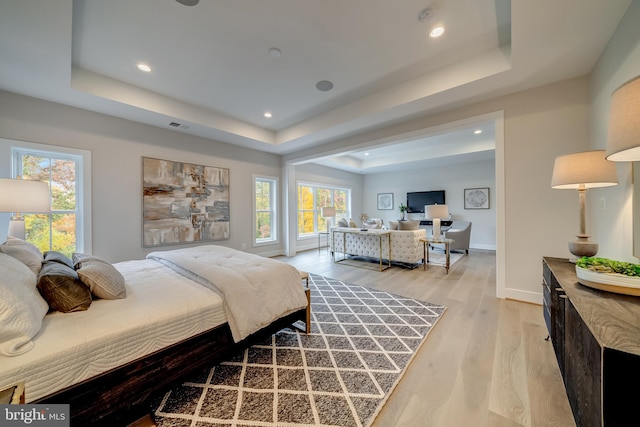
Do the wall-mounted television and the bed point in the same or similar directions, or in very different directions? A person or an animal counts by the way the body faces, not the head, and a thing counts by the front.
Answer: very different directions

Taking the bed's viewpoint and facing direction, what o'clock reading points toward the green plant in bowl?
The green plant in bowl is roughly at 3 o'clock from the bed.

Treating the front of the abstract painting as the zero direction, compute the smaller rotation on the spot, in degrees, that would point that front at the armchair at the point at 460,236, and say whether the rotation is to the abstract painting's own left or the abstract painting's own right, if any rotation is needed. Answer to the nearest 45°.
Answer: approximately 45° to the abstract painting's own left

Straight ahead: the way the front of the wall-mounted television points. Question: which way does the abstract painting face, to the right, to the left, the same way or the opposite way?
to the left

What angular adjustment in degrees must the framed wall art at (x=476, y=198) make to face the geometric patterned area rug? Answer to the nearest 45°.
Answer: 0° — it already faces it

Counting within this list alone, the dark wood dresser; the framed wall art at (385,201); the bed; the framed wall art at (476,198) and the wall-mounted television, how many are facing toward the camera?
3

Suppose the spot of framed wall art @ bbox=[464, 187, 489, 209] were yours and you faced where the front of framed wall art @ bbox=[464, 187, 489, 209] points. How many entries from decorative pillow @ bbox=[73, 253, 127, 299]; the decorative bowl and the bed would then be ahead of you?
3

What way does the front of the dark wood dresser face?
to the viewer's left
